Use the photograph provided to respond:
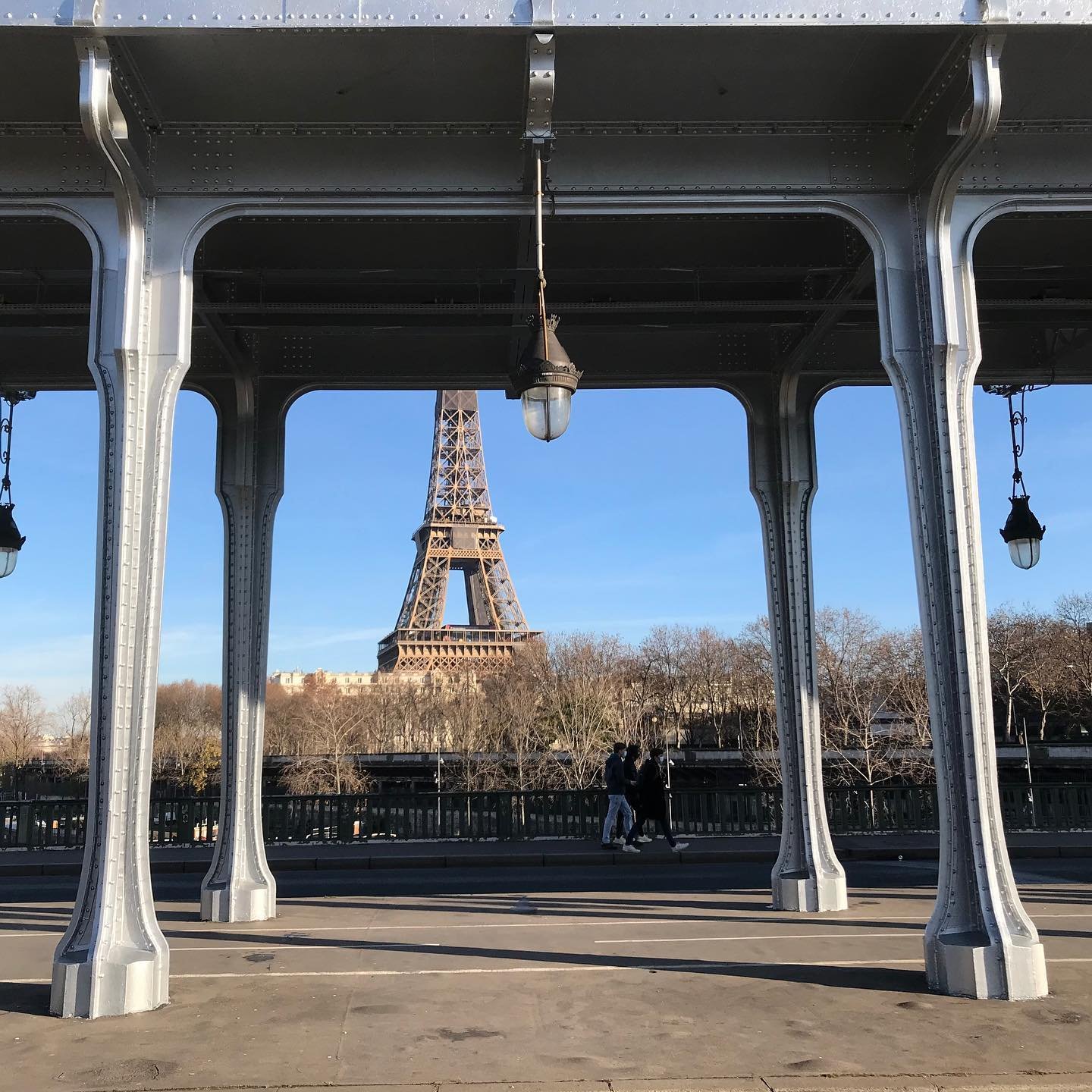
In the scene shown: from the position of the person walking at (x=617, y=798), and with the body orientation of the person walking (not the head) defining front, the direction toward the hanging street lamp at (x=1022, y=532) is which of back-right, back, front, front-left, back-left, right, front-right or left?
front-right

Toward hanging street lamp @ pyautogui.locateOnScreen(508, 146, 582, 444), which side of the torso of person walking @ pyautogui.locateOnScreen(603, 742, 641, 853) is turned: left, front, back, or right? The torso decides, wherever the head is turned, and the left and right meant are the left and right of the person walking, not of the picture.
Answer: right

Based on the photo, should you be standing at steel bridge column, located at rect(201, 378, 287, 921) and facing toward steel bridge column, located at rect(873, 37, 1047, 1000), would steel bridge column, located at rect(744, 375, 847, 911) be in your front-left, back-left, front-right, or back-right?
front-left

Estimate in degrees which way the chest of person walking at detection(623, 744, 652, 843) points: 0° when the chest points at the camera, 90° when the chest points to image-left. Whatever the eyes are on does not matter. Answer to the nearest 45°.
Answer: approximately 270°

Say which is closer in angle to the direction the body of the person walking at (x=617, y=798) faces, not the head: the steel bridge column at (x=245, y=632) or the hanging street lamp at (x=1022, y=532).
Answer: the hanging street lamp

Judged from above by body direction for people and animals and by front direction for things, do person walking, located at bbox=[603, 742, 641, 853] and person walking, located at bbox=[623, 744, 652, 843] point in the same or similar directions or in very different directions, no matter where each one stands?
same or similar directions

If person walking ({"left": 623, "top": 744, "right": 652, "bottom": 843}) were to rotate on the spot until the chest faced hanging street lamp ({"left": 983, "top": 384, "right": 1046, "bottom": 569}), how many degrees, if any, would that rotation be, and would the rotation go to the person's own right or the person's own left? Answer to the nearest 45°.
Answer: approximately 45° to the person's own right

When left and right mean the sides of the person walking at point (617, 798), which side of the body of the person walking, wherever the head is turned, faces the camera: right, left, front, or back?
right

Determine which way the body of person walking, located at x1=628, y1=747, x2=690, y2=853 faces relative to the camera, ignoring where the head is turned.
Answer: to the viewer's right
